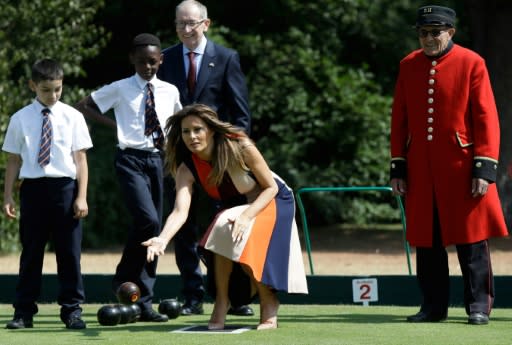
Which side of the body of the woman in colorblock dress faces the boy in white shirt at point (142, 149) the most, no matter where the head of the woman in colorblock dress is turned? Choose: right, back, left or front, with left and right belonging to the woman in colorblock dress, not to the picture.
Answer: right

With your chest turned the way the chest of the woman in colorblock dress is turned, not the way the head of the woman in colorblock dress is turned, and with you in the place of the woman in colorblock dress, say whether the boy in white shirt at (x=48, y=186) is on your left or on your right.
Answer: on your right

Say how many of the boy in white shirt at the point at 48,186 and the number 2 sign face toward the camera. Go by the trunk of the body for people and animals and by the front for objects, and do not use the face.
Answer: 2

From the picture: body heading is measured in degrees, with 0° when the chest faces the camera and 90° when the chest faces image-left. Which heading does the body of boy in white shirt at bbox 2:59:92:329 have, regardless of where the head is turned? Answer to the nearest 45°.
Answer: approximately 0°

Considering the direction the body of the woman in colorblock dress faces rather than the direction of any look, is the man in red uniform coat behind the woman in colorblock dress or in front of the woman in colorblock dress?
behind

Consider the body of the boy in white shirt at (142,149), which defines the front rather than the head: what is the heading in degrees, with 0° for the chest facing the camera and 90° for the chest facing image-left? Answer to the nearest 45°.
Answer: approximately 315°
